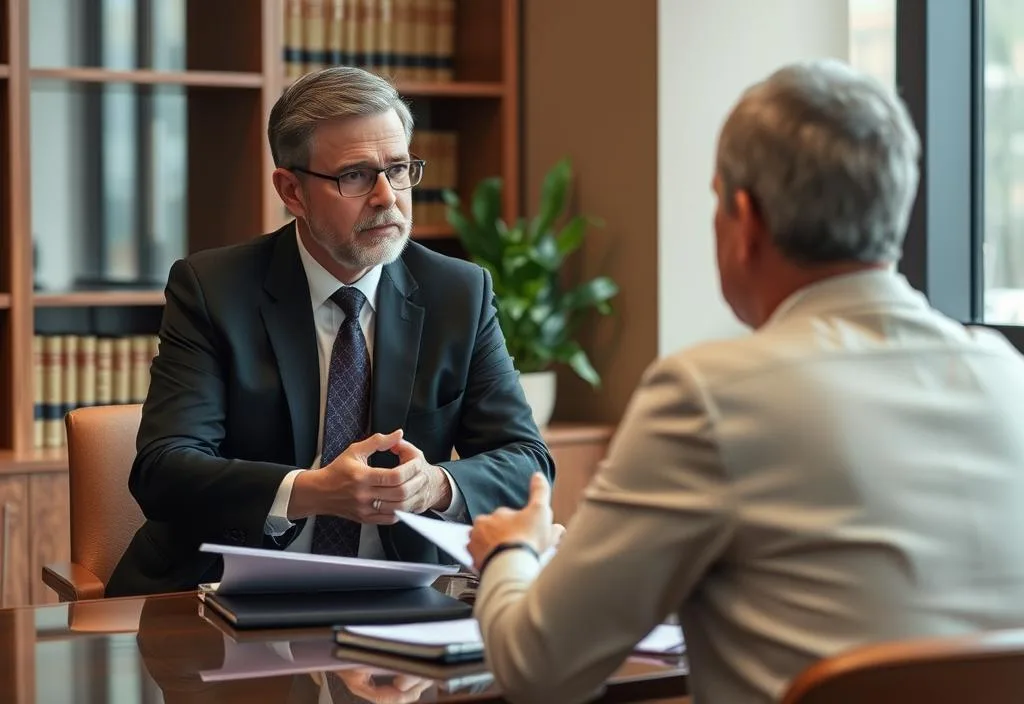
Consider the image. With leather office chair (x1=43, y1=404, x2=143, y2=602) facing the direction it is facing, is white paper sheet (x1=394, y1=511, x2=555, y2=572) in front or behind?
in front

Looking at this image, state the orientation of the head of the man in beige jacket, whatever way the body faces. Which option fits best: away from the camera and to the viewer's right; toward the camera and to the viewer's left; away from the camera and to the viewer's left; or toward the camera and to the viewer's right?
away from the camera and to the viewer's left

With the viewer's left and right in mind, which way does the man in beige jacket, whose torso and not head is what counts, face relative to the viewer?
facing away from the viewer and to the left of the viewer

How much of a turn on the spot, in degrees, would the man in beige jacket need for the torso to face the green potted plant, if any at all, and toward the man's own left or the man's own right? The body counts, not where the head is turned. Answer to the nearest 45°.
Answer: approximately 45° to the man's own right

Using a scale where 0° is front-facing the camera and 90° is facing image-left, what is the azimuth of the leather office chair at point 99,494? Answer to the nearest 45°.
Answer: approximately 315°

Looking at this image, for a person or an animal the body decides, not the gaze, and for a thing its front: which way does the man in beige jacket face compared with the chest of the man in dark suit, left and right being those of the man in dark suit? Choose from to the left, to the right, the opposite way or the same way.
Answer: the opposite way

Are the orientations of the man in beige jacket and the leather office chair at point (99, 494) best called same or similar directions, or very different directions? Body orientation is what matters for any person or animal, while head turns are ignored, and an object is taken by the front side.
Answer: very different directions

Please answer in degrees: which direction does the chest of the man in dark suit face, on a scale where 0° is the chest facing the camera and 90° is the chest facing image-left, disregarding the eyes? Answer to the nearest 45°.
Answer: approximately 315°

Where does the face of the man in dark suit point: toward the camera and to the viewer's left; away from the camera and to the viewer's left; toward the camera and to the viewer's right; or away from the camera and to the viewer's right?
toward the camera and to the viewer's right
